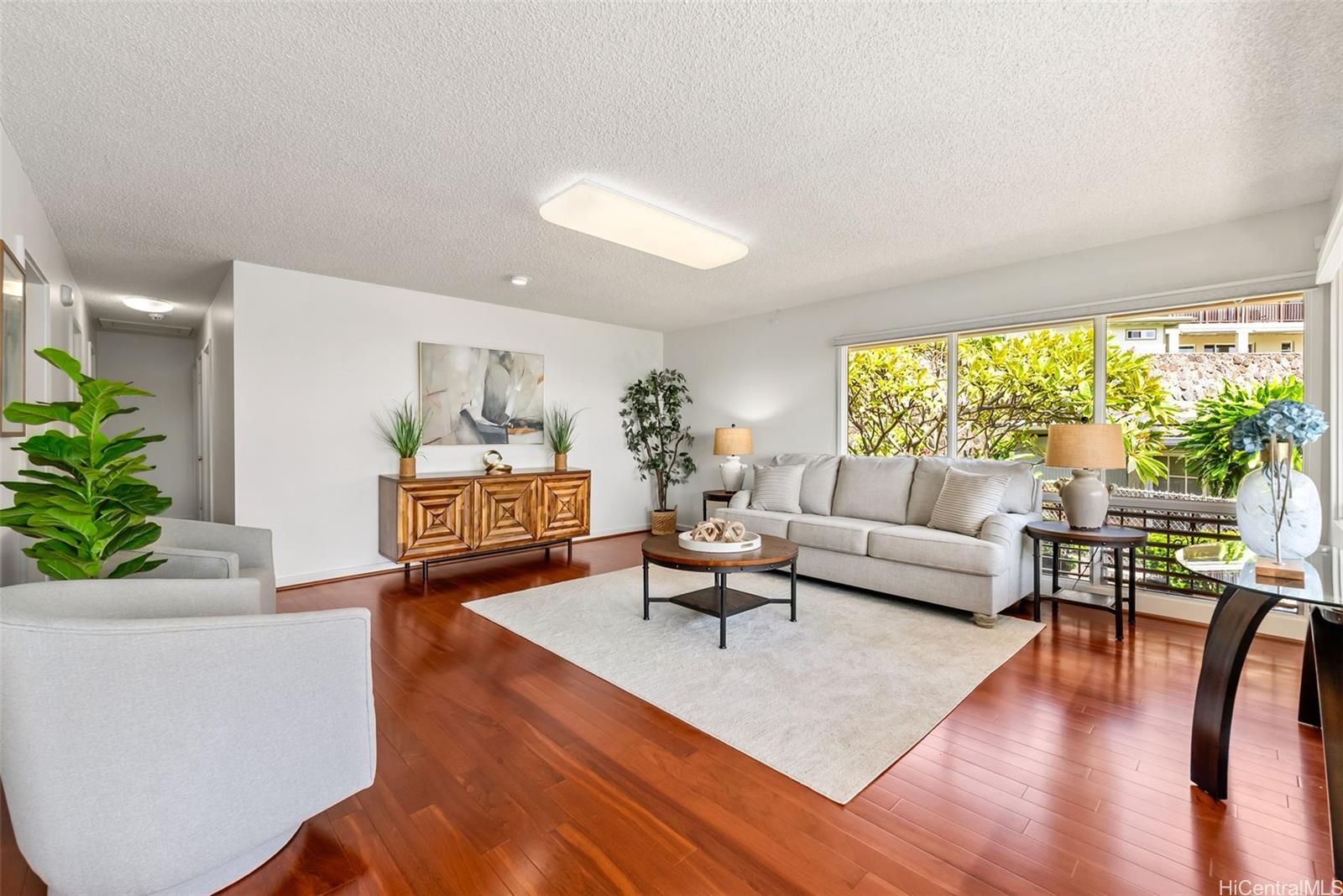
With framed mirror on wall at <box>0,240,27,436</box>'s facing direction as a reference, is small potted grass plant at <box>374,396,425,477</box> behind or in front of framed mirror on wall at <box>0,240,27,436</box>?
in front

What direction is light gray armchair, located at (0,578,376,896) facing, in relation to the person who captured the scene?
facing away from the viewer and to the right of the viewer

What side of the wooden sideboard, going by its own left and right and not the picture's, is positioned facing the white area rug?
front

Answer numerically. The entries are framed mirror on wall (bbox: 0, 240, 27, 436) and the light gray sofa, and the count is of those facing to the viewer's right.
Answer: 1

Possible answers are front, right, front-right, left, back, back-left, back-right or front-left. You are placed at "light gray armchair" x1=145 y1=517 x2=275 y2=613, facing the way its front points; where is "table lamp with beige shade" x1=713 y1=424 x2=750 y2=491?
front-left

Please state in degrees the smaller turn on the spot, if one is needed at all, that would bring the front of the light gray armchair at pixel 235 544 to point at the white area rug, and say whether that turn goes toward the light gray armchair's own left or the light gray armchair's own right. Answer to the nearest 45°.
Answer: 0° — it already faces it

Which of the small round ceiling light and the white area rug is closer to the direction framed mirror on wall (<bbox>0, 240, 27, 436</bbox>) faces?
the white area rug

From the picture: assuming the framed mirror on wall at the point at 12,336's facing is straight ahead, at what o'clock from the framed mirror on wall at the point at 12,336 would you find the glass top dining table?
The glass top dining table is roughly at 2 o'clock from the framed mirror on wall.

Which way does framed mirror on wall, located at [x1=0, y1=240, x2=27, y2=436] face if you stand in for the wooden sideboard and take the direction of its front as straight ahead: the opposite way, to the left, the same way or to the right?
to the left

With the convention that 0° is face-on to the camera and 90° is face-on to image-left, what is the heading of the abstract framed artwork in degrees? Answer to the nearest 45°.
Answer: approximately 315°

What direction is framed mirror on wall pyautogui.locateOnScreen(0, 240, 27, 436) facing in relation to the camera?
to the viewer's right

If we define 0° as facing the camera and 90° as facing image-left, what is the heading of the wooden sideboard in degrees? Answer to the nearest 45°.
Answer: approximately 315°
